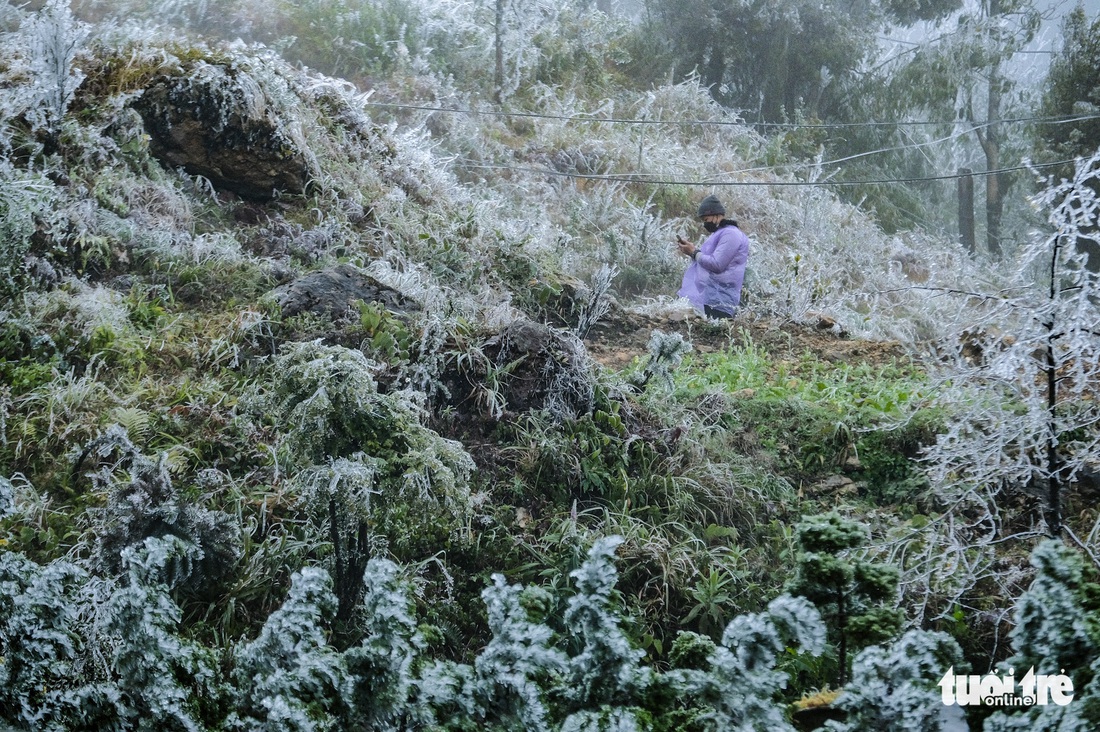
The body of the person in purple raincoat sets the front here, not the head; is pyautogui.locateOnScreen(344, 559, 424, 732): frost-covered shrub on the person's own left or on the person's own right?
on the person's own left

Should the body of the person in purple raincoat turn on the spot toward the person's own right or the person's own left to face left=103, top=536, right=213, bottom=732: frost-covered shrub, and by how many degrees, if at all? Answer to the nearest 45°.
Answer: approximately 90° to the person's own left

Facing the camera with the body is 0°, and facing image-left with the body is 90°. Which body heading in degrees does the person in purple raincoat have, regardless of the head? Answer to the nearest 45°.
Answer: approximately 90°

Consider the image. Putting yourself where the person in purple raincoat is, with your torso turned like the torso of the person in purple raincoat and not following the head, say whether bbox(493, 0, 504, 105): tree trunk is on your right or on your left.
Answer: on your right

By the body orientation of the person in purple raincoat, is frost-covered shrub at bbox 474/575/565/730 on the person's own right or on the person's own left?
on the person's own left

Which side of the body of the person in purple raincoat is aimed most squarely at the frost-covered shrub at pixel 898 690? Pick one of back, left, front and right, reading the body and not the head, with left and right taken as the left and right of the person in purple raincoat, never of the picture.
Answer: left

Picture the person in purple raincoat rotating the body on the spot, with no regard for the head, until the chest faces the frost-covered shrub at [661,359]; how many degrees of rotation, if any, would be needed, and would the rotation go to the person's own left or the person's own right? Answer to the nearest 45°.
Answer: approximately 90° to the person's own left

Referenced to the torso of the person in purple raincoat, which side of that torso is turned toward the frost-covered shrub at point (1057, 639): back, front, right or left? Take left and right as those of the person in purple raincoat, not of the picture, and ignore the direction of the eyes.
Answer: left

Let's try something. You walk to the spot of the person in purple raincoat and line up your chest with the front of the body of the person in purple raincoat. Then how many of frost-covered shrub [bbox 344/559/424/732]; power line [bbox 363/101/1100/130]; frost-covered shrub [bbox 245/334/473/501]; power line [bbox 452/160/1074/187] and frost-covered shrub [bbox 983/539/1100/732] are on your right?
2
